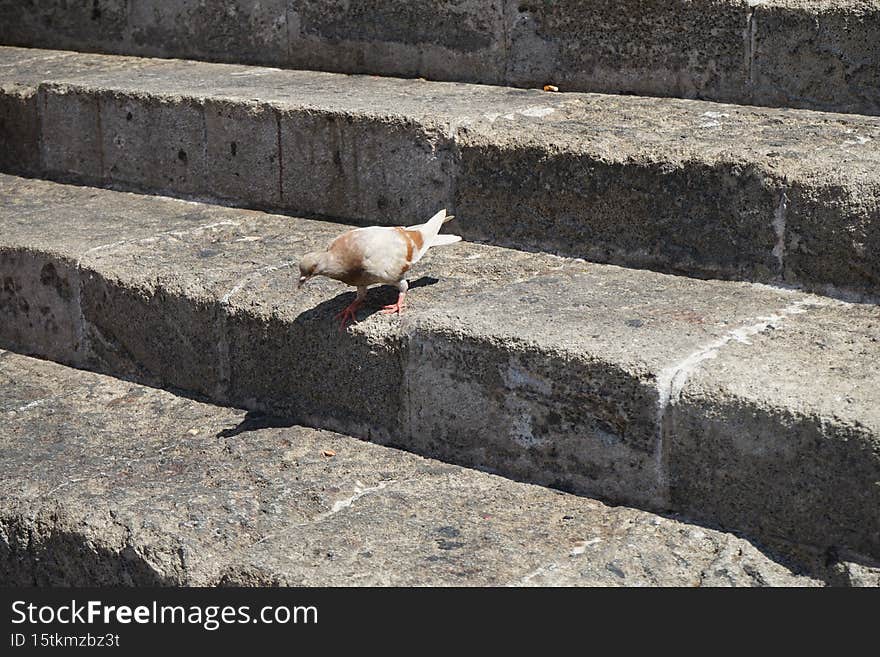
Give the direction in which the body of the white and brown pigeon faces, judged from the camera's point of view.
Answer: to the viewer's left
